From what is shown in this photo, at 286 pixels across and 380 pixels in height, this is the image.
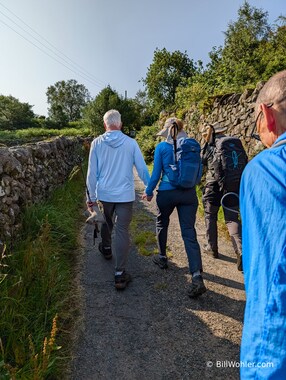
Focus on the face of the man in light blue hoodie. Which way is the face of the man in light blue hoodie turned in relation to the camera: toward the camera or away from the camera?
away from the camera

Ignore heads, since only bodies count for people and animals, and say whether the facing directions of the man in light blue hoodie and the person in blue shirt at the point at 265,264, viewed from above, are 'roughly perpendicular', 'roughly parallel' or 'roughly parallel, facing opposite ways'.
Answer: roughly parallel

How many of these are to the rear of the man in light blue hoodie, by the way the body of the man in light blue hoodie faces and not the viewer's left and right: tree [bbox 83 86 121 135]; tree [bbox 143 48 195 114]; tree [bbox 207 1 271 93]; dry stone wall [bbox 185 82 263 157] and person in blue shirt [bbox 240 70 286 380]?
1

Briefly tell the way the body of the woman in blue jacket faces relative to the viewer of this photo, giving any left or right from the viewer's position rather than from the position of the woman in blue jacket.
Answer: facing away from the viewer and to the left of the viewer

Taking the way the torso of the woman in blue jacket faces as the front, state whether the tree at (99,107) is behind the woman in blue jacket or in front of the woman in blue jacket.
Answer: in front

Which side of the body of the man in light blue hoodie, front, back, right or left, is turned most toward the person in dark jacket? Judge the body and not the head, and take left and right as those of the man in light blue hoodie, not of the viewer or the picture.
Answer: right

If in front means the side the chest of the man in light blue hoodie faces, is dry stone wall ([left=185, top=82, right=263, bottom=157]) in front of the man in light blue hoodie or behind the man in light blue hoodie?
in front

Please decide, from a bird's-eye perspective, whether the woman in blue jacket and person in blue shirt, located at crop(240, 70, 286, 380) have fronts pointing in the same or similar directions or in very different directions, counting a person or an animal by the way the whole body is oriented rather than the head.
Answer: same or similar directions

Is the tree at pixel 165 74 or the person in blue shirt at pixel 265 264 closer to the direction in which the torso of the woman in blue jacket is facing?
the tree

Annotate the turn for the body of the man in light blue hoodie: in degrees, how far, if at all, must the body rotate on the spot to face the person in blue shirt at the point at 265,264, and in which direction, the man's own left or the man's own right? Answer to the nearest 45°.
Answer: approximately 180°

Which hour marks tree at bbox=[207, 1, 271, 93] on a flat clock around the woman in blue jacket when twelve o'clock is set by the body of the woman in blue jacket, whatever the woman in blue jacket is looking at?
The tree is roughly at 2 o'clock from the woman in blue jacket.

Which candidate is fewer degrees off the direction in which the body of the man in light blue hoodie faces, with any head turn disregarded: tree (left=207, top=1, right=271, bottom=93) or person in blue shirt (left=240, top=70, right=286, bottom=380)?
the tree

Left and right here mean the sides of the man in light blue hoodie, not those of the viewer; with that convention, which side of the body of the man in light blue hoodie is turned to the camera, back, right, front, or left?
back

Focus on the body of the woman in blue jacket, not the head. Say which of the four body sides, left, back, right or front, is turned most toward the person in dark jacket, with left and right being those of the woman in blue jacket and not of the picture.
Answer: right

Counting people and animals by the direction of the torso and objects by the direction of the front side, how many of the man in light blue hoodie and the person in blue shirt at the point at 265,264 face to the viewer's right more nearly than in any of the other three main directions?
0

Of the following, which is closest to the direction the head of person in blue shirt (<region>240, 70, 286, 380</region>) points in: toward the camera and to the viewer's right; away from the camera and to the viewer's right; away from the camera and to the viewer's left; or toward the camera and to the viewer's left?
away from the camera and to the viewer's left

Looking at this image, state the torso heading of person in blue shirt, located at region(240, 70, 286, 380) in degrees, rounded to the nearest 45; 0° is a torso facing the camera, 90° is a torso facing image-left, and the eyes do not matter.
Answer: approximately 135°
